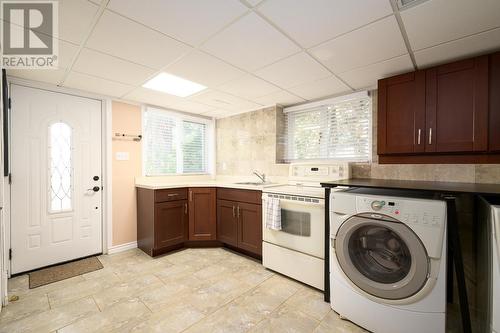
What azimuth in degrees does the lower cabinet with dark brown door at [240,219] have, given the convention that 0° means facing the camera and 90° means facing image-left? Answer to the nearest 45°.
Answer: approximately 45°

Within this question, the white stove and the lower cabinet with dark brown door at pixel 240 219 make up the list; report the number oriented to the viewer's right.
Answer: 0

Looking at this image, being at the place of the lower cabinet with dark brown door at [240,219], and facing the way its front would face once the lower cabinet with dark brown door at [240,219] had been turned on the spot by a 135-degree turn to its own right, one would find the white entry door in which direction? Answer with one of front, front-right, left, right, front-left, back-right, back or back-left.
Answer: left

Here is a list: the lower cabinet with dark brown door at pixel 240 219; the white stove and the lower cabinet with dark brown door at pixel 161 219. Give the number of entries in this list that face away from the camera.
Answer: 0

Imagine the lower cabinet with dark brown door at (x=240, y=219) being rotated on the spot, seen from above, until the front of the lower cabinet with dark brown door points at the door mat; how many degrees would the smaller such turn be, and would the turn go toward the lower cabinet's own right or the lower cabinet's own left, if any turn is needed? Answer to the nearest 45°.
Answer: approximately 45° to the lower cabinet's own right

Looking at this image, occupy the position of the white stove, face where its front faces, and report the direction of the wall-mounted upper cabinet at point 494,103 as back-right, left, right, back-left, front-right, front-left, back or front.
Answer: back-left

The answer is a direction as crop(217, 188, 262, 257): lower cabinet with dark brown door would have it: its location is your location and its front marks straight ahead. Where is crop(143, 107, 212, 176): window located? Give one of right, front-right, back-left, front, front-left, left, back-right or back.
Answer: right

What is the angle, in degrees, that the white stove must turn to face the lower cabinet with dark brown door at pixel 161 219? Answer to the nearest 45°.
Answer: approximately 45° to its right

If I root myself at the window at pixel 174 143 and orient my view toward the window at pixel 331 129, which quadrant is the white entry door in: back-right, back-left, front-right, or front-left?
back-right

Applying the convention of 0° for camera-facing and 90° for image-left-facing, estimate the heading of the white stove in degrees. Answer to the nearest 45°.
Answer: approximately 45°

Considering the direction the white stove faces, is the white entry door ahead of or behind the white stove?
ahead
